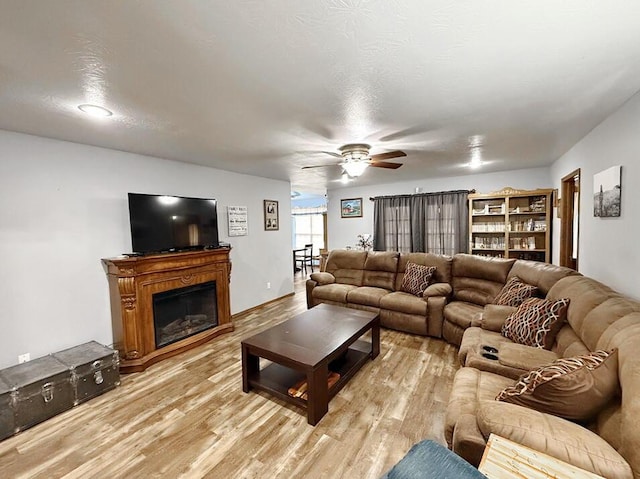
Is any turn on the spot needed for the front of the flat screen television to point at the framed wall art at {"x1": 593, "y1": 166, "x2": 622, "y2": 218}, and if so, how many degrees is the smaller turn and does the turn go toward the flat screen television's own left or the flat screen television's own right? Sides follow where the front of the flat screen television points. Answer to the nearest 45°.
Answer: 0° — it already faces it

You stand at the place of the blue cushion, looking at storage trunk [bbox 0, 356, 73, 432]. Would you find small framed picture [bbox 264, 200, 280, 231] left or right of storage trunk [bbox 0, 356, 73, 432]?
right

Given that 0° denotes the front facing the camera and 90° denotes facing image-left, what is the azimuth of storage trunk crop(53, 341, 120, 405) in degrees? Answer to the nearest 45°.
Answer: approximately 315°

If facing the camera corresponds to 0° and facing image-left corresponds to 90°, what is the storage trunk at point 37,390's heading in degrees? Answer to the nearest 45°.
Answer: approximately 315°

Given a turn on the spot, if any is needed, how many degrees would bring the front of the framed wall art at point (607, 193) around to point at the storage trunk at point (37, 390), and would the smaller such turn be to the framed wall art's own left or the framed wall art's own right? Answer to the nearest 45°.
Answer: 0° — it already faces it

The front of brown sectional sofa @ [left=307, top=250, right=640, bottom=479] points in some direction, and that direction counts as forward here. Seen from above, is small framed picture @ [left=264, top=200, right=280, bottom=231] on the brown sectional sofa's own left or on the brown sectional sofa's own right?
on the brown sectional sofa's own right
